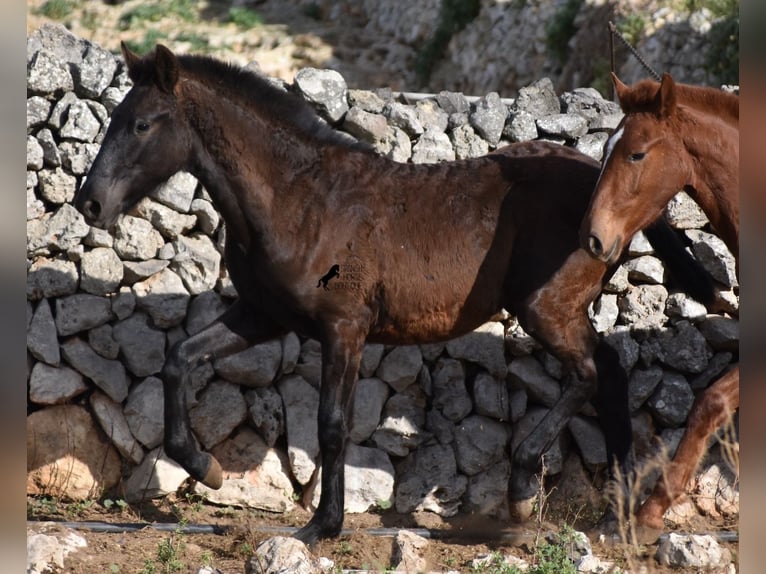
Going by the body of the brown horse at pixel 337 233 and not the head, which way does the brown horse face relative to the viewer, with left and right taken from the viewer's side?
facing to the left of the viewer

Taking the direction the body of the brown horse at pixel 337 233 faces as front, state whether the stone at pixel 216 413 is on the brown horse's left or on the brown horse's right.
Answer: on the brown horse's right

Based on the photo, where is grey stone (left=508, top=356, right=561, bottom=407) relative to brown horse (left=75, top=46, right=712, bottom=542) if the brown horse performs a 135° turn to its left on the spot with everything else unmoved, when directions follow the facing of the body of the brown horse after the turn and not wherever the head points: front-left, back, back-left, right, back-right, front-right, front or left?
left

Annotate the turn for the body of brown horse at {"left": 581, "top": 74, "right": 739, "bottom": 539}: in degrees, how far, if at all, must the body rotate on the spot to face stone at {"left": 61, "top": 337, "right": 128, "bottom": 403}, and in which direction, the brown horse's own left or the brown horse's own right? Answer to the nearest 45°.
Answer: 0° — it already faces it

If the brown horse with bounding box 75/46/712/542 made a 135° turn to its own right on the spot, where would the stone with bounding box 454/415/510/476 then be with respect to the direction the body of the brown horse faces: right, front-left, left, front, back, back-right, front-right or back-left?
front

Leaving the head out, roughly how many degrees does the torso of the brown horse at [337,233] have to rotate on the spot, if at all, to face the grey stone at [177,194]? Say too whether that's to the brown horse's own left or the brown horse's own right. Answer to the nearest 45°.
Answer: approximately 45° to the brown horse's own right

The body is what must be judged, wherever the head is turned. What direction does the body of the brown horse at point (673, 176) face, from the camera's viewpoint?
to the viewer's left

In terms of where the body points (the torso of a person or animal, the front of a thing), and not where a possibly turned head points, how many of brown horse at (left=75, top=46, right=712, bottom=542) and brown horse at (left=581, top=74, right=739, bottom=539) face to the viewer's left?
2
